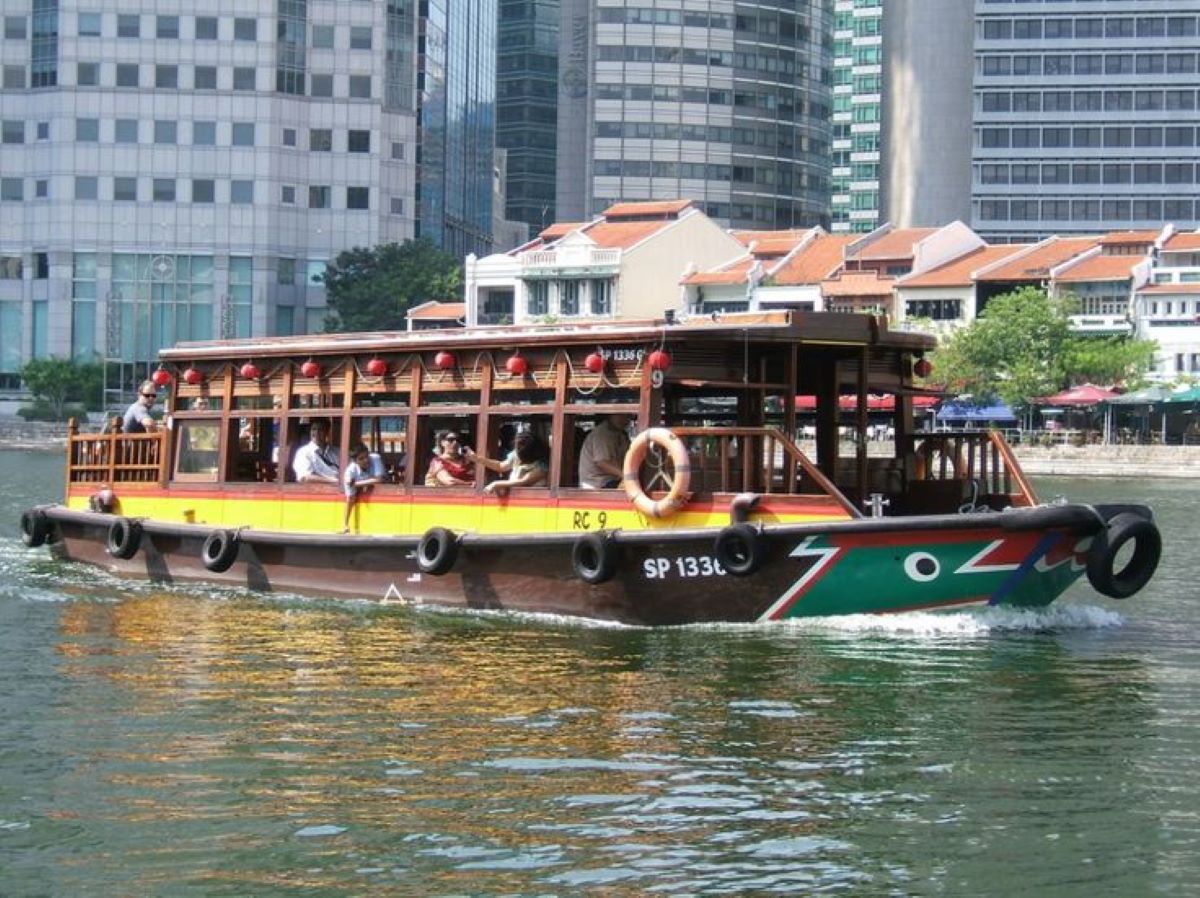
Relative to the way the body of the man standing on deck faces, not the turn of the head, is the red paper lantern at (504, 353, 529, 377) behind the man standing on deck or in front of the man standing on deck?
in front

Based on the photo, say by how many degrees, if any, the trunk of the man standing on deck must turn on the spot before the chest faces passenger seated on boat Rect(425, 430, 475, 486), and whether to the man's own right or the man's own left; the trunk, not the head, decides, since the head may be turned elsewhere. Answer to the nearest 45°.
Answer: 0° — they already face them

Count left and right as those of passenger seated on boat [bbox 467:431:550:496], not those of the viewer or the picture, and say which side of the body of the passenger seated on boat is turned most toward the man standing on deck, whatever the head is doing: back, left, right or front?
right

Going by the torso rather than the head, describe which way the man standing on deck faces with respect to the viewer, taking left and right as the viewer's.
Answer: facing the viewer and to the right of the viewer

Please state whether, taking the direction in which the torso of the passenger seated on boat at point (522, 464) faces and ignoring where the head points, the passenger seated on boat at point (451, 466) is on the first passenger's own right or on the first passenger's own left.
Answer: on the first passenger's own right

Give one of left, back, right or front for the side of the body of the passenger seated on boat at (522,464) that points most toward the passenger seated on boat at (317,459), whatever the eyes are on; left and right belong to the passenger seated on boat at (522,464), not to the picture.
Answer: right

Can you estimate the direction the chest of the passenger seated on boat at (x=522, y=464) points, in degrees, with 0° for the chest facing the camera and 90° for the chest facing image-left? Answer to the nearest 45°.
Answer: approximately 45°

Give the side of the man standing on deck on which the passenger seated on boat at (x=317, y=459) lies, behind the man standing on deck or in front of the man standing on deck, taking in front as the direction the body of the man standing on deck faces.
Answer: in front
